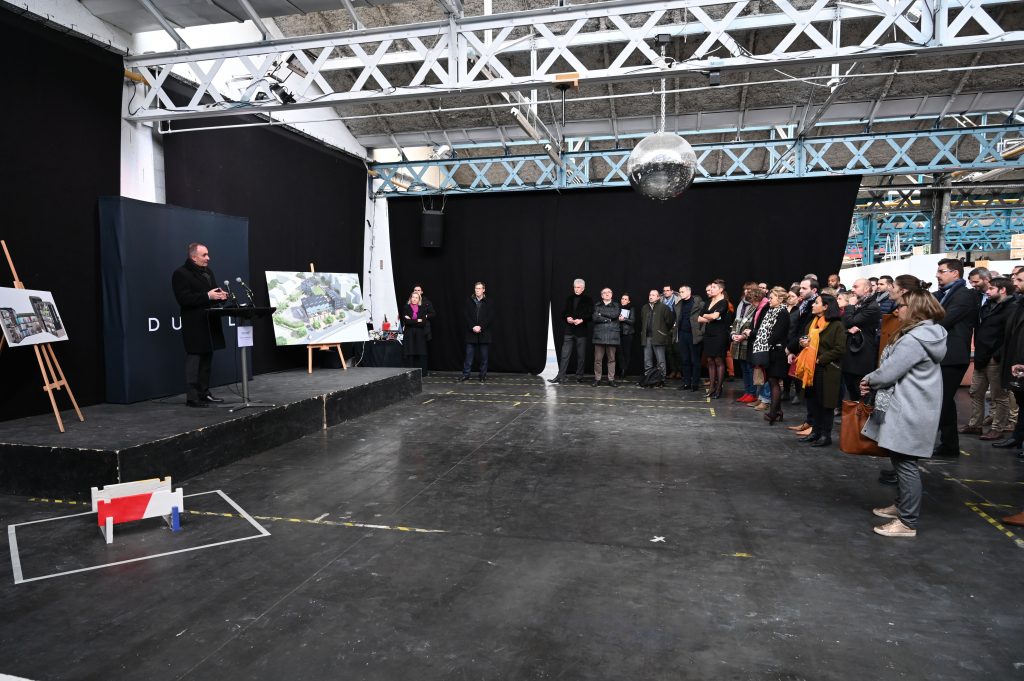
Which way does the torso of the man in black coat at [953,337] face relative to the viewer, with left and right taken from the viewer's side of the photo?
facing to the left of the viewer

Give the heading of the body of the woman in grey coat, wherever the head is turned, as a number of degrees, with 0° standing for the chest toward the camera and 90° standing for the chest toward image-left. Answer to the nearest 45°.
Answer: approximately 90°

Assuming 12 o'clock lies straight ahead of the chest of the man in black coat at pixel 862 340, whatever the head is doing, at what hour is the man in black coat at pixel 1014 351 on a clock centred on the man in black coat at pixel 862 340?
the man in black coat at pixel 1014 351 is roughly at 5 o'clock from the man in black coat at pixel 862 340.

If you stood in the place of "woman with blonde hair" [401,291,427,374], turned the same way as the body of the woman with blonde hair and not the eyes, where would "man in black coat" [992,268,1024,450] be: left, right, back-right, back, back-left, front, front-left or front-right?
front-left

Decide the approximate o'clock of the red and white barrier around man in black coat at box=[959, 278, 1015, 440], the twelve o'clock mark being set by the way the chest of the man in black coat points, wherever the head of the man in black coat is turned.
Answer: The red and white barrier is roughly at 10 o'clock from the man in black coat.

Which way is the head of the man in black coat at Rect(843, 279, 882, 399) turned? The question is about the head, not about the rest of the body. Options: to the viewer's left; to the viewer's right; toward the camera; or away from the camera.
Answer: to the viewer's left

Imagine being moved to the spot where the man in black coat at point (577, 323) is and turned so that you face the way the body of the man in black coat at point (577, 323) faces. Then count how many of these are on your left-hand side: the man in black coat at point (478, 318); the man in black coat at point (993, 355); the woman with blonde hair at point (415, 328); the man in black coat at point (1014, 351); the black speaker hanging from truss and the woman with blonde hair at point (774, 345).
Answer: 3

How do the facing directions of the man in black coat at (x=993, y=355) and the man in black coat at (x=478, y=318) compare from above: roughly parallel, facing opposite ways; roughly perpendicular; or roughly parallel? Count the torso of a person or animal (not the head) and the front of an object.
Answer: roughly perpendicular

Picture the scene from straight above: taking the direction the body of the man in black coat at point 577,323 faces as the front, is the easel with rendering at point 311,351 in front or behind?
in front

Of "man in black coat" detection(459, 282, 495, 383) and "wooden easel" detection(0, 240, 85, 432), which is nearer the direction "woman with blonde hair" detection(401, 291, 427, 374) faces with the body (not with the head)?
the wooden easel

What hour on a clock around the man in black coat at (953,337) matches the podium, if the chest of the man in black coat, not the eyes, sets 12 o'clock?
The podium is roughly at 11 o'clock from the man in black coat.

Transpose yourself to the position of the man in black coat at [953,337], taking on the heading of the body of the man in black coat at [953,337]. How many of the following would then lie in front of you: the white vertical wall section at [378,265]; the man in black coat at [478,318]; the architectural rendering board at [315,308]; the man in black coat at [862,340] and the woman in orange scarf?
5

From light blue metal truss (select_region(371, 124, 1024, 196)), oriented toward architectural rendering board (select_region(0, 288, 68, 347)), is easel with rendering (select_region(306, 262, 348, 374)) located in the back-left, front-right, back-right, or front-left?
front-right

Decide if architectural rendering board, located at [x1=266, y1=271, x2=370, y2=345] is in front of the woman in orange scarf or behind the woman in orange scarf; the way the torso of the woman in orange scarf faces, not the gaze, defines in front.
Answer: in front
